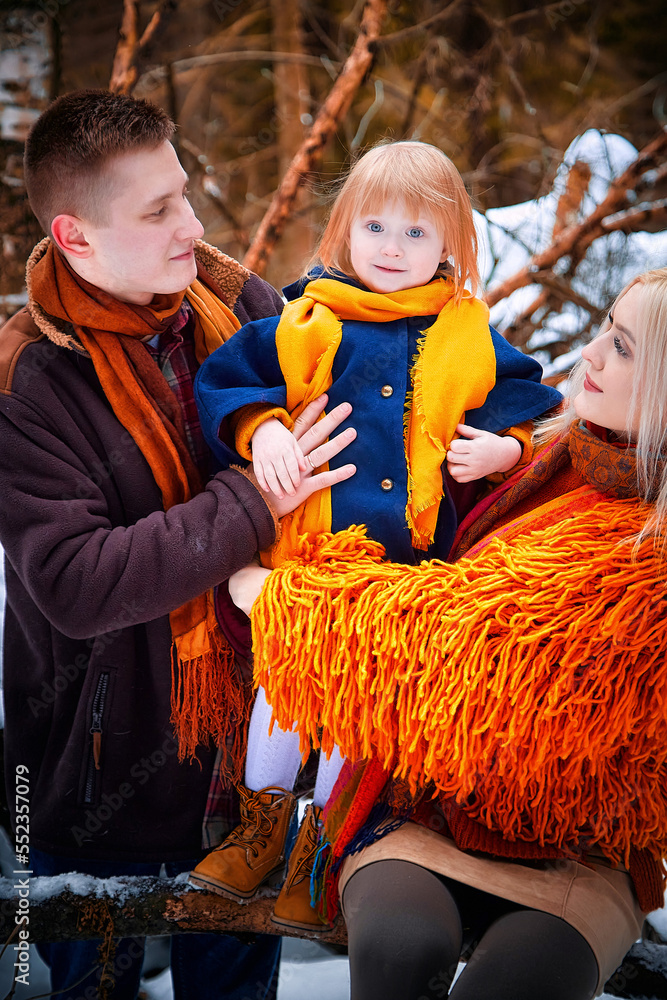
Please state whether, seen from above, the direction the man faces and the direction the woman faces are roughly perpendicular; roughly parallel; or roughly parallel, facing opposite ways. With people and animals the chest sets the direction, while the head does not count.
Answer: roughly perpendicular

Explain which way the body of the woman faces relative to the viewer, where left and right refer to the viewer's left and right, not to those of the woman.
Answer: facing the viewer and to the left of the viewer

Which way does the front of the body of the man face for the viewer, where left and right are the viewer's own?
facing the viewer and to the right of the viewer

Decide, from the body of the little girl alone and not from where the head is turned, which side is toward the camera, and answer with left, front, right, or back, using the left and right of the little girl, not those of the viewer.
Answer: front

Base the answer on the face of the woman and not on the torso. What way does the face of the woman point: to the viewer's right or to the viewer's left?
to the viewer's left

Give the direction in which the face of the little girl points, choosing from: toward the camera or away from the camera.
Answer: toward the camera

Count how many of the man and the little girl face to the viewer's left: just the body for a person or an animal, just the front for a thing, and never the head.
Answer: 0
